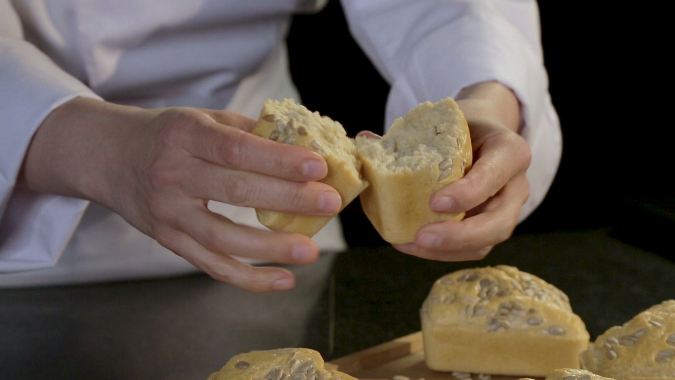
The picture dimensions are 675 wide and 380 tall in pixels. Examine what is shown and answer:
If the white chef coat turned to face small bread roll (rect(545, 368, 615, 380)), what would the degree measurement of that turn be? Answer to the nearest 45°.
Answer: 0° — it already faces it

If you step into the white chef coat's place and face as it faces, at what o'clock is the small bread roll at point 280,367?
The small bread roll is roughly at 1 o'clock from the white chef coat.

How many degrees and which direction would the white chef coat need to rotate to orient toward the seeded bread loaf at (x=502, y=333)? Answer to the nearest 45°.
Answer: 0° — it already faces it

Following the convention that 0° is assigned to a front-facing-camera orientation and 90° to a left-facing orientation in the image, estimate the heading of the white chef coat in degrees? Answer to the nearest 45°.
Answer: approximately 315°

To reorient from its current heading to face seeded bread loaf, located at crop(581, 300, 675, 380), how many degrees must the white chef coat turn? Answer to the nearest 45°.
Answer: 0° — it already faces it
